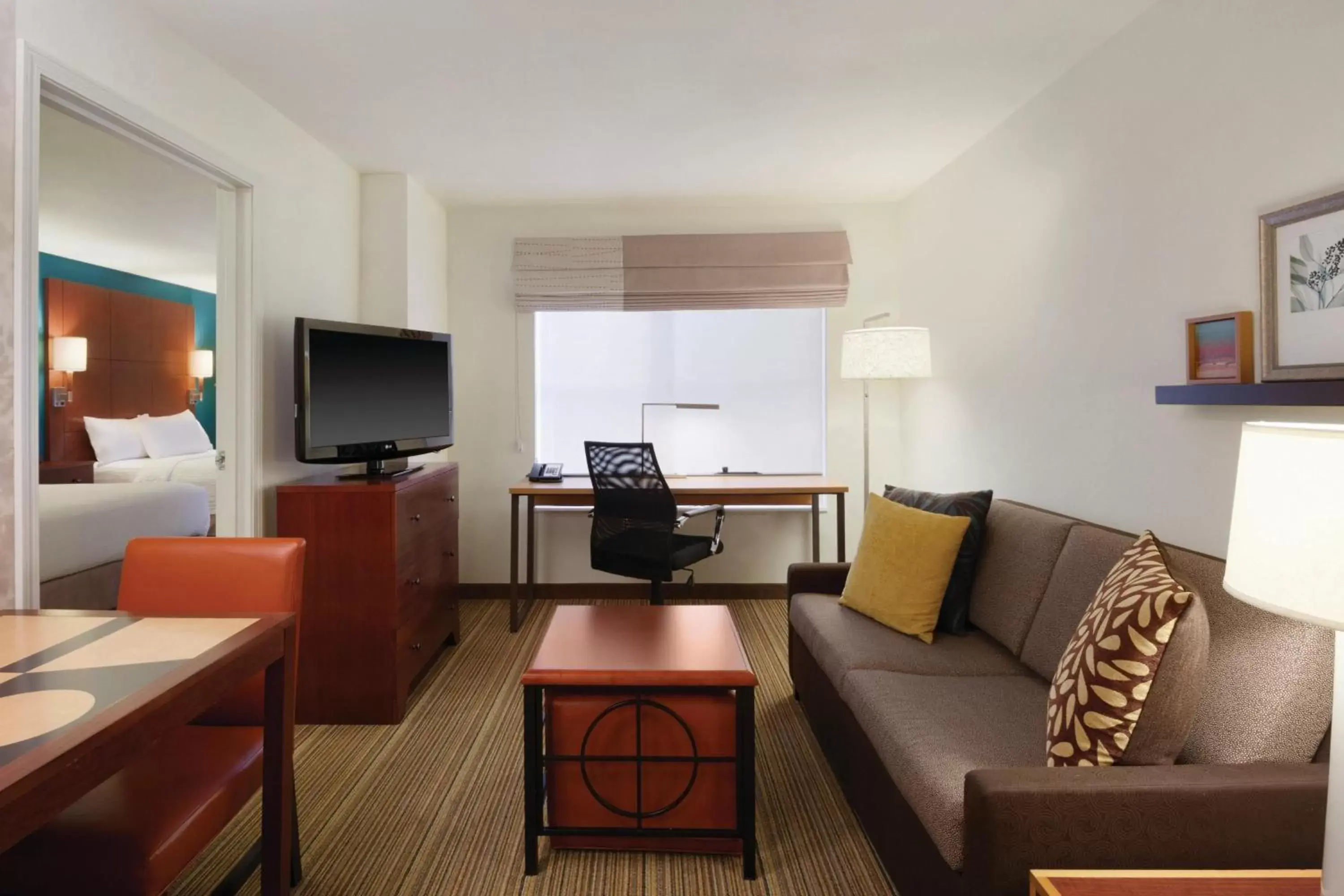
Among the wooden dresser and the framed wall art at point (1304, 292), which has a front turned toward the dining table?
the framed wall art

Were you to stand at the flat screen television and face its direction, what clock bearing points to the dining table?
The dining table is roughly at 2 o'clock from the flat screen television.

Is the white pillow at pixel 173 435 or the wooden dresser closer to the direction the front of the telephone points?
the wooden dresser

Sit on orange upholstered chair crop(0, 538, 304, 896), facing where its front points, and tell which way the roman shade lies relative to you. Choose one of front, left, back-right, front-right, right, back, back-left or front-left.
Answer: back

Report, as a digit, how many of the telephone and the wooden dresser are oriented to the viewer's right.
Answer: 1

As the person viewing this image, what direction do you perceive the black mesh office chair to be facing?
facing away from the viewer and to the right of the viewer

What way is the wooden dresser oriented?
to the viewer's right

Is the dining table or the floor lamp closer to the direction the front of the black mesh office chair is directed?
the floor lamp

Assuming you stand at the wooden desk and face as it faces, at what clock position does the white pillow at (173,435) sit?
The white pillow is roughly at 4 o'clock from the wooden desk.

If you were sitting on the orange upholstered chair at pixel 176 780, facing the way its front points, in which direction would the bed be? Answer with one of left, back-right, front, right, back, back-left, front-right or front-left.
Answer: back-right

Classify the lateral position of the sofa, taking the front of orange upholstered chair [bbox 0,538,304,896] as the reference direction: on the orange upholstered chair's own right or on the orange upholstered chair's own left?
on the orange upholstered chair's own left

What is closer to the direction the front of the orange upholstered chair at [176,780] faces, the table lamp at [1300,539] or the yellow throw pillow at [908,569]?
the table lamp

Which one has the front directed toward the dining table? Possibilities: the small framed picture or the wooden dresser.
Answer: the small framed picture
